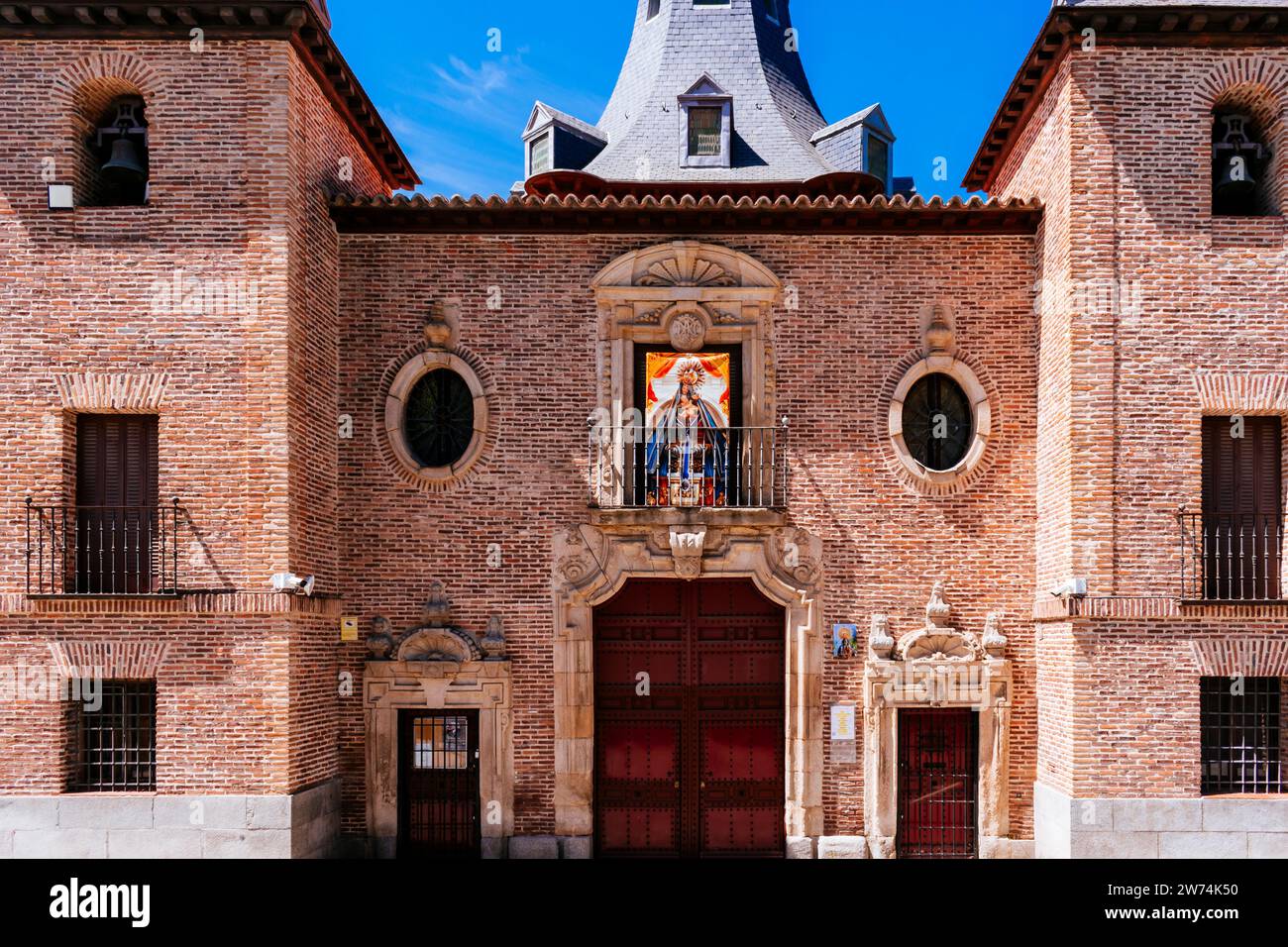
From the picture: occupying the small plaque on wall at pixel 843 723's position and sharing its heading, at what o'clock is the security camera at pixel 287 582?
The security camera is roughly at 2 o'clock from the small plaque on wall.

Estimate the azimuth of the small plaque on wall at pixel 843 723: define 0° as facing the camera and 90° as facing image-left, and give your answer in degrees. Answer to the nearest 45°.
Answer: approximately 0°

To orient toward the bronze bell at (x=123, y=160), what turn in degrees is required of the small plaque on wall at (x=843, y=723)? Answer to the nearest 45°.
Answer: approximately 90° to its right
